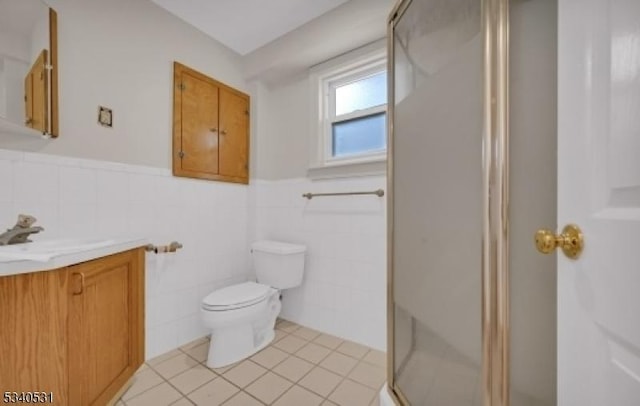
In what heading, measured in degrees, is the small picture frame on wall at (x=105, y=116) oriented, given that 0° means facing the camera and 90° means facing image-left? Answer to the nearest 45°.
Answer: approximately 315°

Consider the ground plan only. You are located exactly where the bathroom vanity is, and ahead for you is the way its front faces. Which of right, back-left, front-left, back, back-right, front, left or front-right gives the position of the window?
front-left

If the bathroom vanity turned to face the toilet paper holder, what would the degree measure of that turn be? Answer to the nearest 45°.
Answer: approximately 90° to its left

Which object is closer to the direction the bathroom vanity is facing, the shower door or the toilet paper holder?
the shower door

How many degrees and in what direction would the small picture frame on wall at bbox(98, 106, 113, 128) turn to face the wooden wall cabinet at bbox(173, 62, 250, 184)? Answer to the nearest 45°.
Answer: approximately 45° to its left
